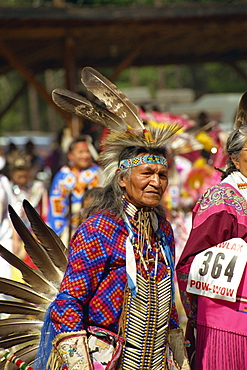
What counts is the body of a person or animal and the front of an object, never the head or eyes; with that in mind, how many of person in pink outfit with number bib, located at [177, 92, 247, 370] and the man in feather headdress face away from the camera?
0

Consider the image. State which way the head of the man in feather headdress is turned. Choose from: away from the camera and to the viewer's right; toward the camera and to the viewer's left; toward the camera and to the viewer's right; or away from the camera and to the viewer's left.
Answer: toward the camera and to the viewer's right

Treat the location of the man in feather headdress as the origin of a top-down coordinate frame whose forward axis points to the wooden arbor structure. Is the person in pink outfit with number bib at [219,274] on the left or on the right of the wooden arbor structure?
right

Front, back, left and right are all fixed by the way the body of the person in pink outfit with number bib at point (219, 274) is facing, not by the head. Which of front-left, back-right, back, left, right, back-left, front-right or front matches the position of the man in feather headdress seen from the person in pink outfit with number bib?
right

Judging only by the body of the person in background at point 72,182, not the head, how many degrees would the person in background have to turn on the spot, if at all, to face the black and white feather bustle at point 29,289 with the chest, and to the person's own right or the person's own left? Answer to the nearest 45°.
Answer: approximately 45° to the person's own right

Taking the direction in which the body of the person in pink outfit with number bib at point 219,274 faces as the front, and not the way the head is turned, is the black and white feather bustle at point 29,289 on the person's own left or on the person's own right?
on the person's own right

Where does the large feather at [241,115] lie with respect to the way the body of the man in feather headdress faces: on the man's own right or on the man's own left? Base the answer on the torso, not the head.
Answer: on the man's own left

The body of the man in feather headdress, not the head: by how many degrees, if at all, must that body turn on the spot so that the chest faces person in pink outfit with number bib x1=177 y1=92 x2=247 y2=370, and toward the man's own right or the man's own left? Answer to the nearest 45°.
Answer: approximately 90° to the man's own left

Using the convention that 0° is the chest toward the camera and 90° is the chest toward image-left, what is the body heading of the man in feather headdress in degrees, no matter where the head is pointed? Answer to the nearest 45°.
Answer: approximately 315°

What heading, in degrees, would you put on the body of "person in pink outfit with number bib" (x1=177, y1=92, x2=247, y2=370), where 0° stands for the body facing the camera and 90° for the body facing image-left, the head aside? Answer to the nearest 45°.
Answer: approximately 315°
